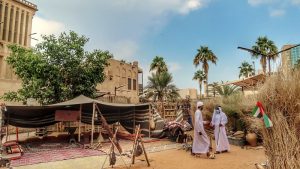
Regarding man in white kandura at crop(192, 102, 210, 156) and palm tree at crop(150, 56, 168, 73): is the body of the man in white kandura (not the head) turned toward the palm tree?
no

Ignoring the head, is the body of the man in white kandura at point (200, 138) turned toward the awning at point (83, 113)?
no

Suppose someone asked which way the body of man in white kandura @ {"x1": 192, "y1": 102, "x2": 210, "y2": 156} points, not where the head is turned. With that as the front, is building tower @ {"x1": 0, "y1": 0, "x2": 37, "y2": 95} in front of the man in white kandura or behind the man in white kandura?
behind

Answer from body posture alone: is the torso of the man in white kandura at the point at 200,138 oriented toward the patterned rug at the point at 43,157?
no

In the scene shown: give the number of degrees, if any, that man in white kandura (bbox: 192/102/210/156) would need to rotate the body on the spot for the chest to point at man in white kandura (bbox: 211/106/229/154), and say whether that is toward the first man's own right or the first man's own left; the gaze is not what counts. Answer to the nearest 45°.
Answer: approximately 45° to the first man's own left

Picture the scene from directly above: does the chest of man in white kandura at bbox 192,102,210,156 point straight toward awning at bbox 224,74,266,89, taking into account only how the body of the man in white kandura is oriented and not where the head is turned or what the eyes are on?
no

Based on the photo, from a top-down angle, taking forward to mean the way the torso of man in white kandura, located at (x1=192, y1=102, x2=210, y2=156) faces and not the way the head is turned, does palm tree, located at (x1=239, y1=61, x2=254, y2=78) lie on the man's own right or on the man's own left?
on the man's own left
